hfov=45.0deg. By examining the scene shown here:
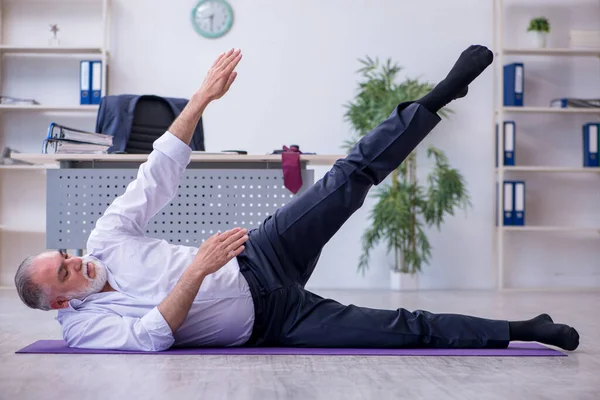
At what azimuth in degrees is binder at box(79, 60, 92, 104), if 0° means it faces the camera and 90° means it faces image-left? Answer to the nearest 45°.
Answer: approximately 0°

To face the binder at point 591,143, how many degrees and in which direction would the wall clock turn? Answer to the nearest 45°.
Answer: approximately 90° to its left

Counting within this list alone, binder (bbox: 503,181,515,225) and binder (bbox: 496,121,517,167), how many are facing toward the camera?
2

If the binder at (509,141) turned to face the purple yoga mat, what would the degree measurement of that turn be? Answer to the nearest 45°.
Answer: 0° — it already faces it

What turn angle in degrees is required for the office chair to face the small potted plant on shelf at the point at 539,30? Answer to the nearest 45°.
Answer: approximately 90° to its left

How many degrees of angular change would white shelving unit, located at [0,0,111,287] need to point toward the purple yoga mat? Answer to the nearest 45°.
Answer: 0° — it already faces it
